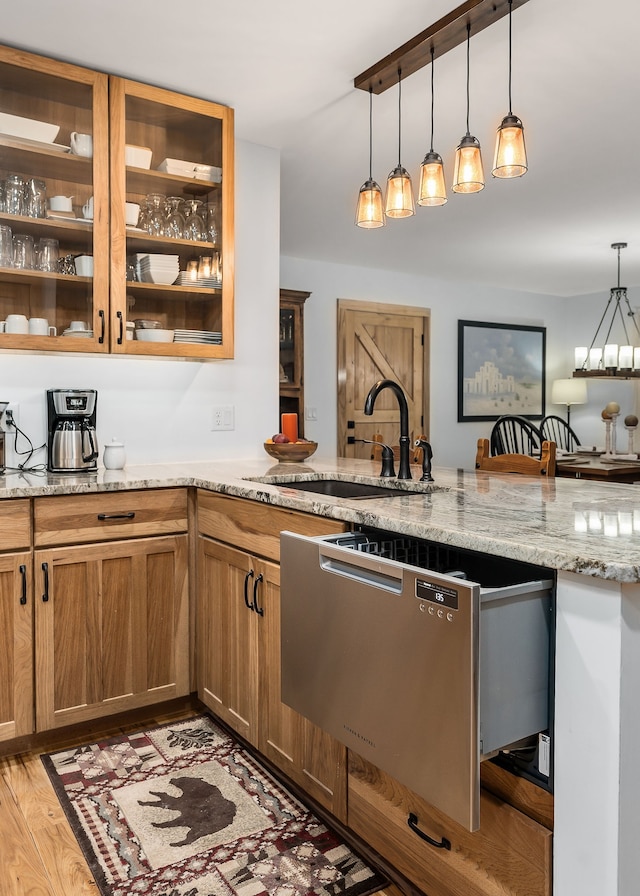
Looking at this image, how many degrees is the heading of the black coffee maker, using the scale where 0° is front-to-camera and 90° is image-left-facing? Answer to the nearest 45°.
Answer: approximately 0°

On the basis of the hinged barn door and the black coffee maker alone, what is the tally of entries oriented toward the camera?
2

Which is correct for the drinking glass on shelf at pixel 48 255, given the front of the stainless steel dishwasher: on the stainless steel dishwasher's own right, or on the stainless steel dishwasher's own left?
on the stainless steel dishwasher's own right

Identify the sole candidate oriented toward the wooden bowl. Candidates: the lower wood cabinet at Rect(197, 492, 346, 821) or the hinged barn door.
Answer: the hinged barn door

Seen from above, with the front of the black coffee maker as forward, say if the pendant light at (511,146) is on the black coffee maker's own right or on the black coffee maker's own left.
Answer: on the black coffee maker's own left

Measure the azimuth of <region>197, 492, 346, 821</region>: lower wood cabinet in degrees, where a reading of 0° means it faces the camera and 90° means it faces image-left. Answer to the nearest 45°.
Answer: approximately 45°

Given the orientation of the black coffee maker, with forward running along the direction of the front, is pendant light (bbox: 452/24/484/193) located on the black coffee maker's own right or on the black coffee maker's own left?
on the black coffee maker's own left

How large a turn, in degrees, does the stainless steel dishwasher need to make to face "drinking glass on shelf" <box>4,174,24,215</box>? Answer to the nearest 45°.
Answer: approximately 90° to its right

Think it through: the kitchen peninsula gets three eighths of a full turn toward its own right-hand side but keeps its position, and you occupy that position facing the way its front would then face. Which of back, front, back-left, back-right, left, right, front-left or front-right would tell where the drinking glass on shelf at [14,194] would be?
front-left

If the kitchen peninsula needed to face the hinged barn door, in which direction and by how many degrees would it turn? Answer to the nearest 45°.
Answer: approximately 135° to its right

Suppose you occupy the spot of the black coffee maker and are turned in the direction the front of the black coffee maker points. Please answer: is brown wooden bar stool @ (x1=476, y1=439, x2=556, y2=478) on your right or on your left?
on your left

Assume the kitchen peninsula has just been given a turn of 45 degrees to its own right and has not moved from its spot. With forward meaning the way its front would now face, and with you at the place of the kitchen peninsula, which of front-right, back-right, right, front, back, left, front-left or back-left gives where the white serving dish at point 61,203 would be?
front-right
